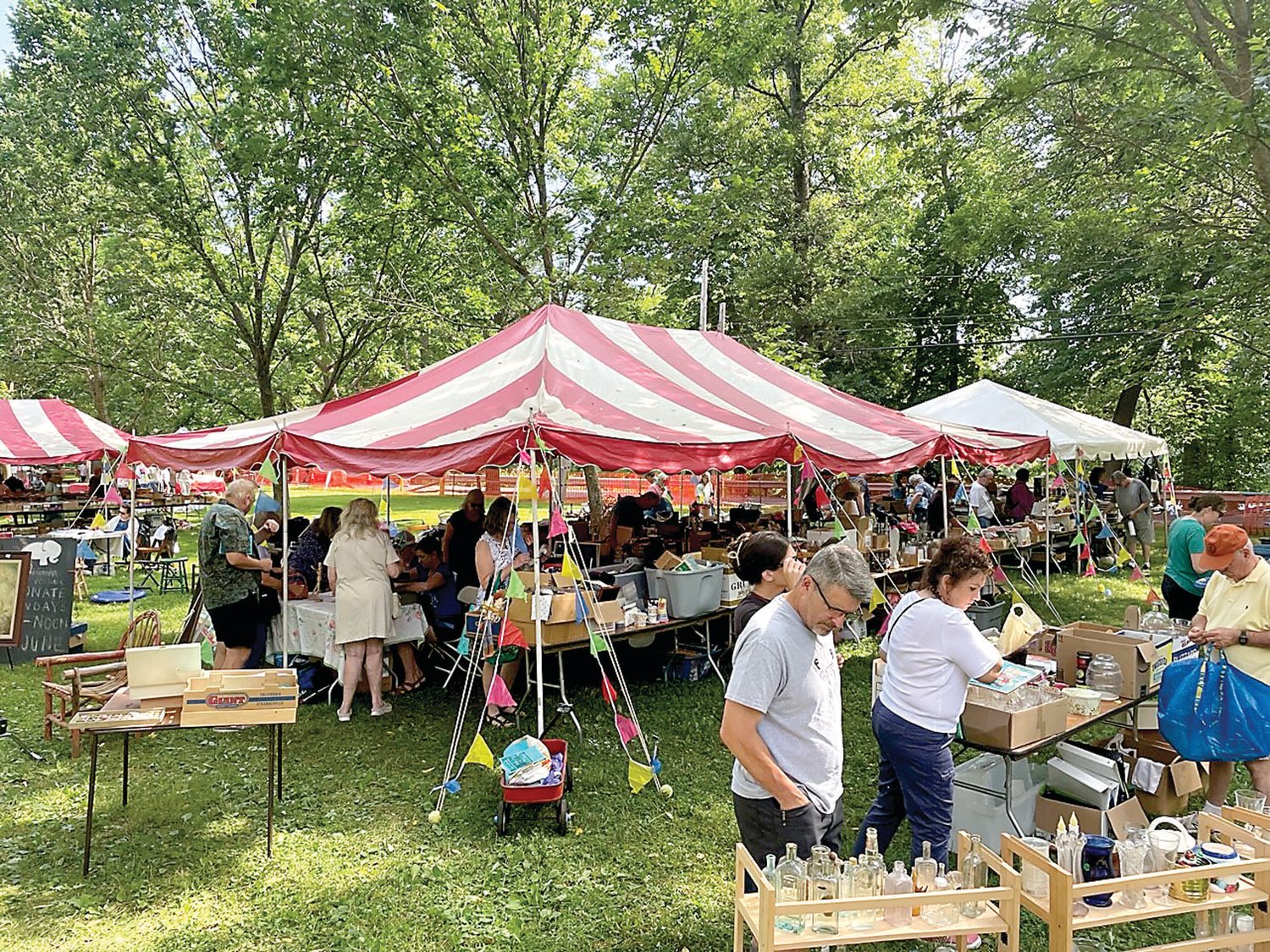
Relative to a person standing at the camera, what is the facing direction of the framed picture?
facing the viewer

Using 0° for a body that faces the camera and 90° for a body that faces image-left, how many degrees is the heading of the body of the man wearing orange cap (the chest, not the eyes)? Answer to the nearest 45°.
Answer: approximately 45°

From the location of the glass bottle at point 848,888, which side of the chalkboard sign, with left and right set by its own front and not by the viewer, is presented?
front

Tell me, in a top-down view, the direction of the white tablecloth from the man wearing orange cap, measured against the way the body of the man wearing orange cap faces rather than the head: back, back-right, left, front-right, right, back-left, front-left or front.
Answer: front-right

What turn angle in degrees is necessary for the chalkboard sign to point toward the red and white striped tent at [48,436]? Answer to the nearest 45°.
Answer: approximately 180°

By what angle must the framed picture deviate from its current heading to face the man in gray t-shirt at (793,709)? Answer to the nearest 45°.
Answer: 0° — it already faces them

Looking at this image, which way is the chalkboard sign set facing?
toward the camera

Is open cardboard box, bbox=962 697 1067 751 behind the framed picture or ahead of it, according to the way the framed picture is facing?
ahead

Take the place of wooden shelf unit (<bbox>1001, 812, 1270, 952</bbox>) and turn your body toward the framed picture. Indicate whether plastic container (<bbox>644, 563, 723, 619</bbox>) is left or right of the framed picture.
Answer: right

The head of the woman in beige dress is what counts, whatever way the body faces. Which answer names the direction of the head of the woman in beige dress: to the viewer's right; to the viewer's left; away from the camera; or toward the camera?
away from the camera

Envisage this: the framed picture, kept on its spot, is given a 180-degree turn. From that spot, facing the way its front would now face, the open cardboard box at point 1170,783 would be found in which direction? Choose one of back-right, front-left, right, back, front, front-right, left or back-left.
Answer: back-right

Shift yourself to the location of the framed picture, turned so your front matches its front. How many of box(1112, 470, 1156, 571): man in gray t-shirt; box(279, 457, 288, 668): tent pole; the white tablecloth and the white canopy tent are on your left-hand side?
4
